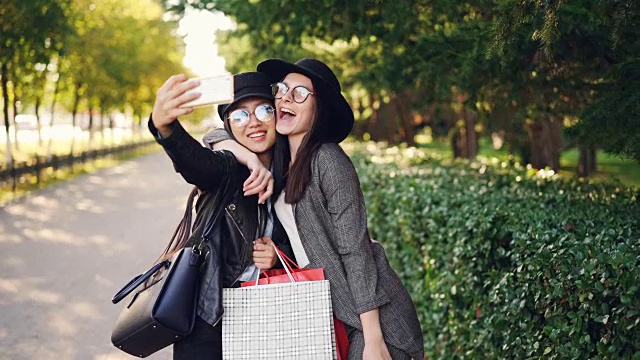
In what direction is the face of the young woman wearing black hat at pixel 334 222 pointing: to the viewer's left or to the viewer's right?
to the viewer's left

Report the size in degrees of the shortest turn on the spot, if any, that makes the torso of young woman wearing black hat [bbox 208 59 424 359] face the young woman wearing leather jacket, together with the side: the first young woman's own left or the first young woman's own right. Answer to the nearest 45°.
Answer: approximately 45° to the first young woman's own right

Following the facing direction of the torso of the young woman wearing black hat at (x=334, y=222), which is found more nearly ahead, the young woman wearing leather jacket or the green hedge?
the young woman wearing leather jacket

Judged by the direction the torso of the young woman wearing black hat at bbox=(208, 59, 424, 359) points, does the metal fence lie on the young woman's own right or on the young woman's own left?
on the young woman's own right

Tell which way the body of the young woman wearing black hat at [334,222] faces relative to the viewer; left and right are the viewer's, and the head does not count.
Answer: facing the viewer and to the left of the viewer

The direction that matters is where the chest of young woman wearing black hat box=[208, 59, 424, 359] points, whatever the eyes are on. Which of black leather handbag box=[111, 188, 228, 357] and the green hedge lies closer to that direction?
the black leather handbag

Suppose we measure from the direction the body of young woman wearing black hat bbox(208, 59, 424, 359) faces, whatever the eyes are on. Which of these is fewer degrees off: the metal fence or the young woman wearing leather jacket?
the young woman wearing leather jacket

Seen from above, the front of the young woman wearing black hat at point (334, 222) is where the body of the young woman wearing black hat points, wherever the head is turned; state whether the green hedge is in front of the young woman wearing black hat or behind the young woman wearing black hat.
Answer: behind
